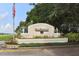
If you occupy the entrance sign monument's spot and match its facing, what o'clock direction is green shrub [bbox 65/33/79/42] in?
The green shrub is roughly at 9 o'clock from the entrance sign monument.

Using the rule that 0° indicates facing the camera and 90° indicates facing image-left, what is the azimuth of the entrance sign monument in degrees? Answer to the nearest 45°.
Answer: approximately 0°
